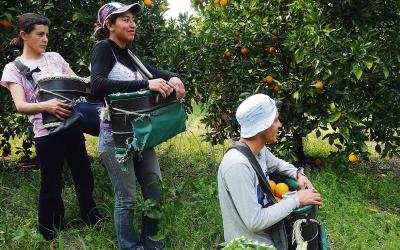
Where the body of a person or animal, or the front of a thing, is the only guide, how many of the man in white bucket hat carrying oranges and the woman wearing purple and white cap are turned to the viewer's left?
0

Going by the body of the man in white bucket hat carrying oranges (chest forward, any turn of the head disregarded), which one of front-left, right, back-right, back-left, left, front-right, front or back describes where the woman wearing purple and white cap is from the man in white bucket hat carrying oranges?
back-left

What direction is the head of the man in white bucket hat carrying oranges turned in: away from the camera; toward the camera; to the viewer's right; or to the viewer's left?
to the viewer's right

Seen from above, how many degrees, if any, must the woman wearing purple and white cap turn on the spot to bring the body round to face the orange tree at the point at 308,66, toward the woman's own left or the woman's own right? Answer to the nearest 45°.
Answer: approximately 90° to the woman's own left

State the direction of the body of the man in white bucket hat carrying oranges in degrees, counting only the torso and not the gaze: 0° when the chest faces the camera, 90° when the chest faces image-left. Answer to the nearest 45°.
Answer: approximately 270°

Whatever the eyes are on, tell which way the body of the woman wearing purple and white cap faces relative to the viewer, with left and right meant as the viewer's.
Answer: facing the viewer and to the right of the viewer

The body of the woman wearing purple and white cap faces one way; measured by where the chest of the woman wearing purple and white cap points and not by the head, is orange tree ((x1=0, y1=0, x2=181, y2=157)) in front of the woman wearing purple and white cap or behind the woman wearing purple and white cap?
behind
